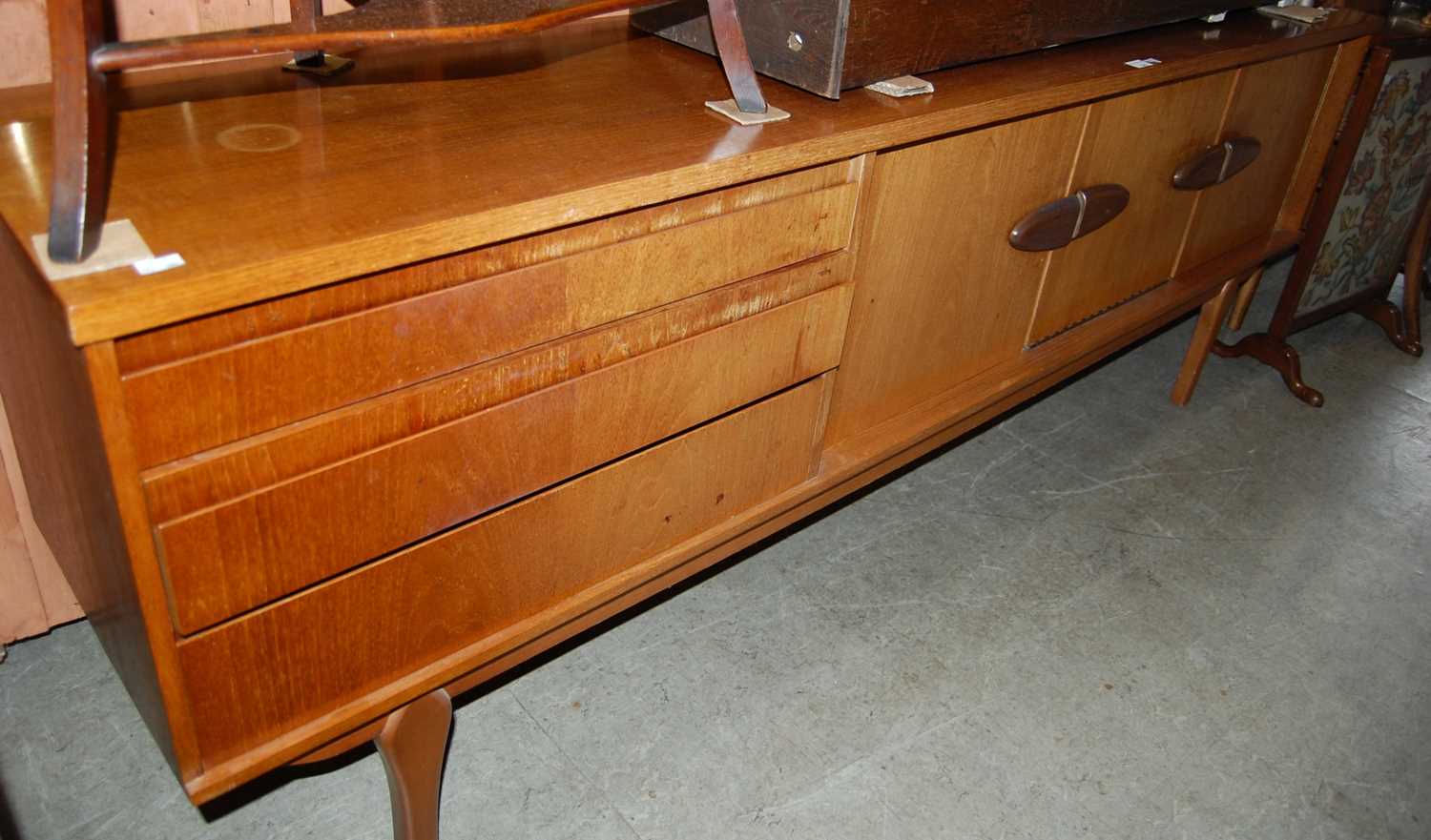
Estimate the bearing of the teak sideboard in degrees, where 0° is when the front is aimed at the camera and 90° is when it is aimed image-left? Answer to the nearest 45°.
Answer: approximately 315°
